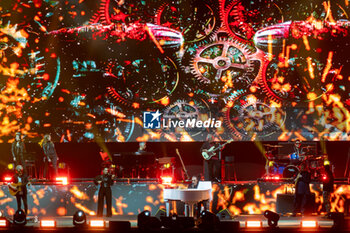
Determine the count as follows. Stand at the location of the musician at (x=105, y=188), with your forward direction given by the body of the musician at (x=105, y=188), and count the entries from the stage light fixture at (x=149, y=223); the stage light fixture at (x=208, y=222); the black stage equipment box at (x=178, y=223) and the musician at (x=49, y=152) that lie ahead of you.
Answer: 3

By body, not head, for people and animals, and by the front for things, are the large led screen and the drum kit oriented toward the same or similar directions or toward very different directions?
same or similar directions

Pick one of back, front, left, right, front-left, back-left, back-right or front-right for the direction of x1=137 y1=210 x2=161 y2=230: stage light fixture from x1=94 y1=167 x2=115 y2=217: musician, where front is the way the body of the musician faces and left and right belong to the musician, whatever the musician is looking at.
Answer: front

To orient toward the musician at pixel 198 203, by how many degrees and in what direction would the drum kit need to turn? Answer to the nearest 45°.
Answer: approximately 45° to its right

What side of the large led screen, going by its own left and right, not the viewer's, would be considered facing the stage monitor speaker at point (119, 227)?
front

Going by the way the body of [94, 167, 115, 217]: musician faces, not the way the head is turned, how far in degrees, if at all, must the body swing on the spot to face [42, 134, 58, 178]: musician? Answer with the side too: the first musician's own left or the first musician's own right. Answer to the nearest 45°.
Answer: approximately 135° to the first musician's own right

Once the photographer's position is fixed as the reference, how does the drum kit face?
facing the viewer

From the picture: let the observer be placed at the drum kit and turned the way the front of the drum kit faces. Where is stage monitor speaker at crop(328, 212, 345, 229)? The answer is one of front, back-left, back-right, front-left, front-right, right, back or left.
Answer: front

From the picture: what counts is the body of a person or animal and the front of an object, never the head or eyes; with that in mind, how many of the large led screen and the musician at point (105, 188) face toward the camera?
2

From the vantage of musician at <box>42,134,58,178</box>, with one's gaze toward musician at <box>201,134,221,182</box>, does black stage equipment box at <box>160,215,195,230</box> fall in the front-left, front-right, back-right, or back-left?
front-right

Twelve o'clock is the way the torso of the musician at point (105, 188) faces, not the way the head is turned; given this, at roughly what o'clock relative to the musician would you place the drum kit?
The drum kit is roughly at 9 o'clock from the musician.

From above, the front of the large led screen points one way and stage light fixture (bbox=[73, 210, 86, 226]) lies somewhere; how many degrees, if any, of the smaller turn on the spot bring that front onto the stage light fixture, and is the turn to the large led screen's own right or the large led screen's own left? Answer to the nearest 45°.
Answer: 0° — it already faces it

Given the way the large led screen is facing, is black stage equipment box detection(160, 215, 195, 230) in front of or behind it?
in front

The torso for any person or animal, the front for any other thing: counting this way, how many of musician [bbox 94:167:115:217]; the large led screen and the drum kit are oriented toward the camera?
3

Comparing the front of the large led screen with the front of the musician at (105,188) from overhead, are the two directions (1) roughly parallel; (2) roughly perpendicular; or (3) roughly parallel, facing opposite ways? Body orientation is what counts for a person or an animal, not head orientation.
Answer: roughly parallel

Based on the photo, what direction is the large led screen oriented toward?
toward the camera
